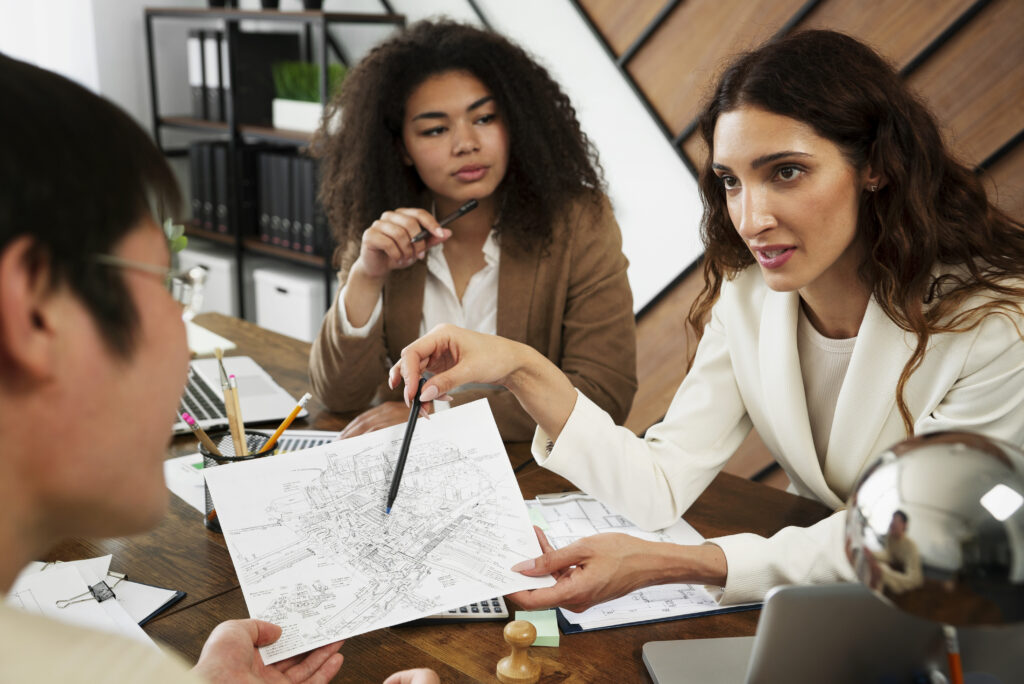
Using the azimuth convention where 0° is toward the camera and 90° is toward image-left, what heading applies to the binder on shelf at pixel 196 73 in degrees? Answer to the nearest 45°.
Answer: approximately 0°

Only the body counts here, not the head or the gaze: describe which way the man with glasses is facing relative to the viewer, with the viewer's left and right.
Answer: facing away from the viewer and to the right of the viewer

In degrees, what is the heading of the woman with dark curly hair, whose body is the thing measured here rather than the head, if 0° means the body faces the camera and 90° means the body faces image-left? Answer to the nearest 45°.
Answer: approximately 0°

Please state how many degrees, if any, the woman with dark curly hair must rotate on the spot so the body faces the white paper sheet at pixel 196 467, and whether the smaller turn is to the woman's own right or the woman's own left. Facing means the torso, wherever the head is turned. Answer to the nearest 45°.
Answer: approximately 45° to the woman's own right

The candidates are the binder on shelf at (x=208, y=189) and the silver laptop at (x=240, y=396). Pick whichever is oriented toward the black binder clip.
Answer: the binder on shelf

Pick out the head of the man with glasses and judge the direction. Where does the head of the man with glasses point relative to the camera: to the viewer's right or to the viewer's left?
to the viewer's right
